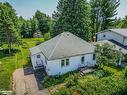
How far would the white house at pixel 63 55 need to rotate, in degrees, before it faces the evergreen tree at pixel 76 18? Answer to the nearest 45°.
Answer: approximately 135° to its right

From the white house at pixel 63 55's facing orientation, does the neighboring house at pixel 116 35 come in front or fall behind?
behind

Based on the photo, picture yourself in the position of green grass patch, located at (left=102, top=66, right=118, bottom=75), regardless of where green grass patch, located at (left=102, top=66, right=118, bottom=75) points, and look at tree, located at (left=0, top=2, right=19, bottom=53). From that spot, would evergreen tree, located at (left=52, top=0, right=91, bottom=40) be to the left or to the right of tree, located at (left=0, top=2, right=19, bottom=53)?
right

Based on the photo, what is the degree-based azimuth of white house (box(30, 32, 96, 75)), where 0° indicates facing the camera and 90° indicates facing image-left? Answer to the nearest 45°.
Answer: approximately 45°

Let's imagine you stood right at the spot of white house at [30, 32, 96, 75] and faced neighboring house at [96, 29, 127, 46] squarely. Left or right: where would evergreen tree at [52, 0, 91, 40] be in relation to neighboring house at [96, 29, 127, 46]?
left

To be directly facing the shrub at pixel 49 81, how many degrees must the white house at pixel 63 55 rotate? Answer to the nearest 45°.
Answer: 0° — it already faces it

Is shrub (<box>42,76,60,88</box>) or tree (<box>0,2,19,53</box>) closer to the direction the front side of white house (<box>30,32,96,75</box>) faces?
the shrub
